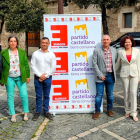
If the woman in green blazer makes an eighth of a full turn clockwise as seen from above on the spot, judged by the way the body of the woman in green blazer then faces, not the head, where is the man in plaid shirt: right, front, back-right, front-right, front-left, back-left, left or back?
back-left

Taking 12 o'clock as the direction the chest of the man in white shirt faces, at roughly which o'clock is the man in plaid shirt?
The man in plaid shirt is roughly at 9 o'clock from the man in white shirt.

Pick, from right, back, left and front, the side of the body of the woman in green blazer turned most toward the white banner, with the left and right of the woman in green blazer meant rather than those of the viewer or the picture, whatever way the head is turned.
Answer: left

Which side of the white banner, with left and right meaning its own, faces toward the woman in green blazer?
right

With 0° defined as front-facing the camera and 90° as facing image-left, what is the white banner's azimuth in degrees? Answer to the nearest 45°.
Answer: approximately 0°

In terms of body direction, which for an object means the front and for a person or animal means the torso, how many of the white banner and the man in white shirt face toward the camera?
2

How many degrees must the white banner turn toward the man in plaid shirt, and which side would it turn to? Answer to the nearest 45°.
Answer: approximately 45° to its left

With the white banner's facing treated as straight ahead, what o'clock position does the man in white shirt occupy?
The man in white shirt is roughly at 2 o'clock from the white banner.
